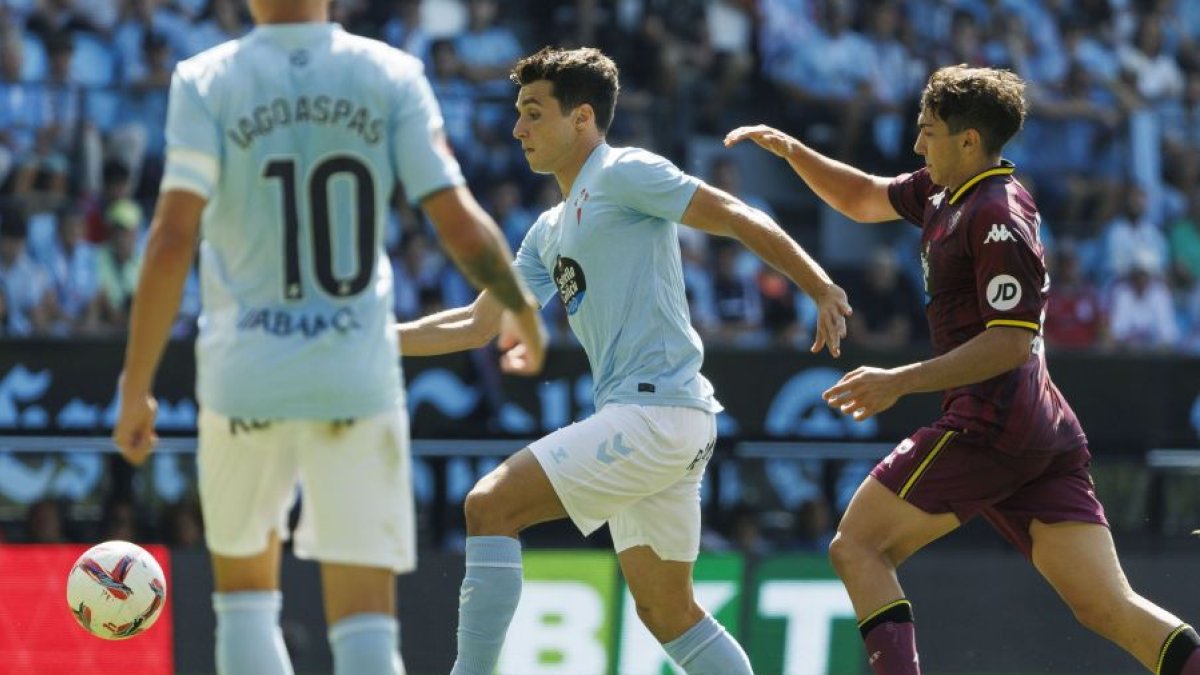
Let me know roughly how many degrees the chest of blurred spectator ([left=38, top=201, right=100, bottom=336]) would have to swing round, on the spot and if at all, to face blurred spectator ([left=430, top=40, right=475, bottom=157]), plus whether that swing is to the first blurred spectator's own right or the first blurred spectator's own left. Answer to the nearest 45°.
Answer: approximately 90° to the first blurred spectator's own left

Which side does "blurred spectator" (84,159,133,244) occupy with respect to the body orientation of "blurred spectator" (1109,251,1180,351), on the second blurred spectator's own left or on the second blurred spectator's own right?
on the second blurred spectator's own right

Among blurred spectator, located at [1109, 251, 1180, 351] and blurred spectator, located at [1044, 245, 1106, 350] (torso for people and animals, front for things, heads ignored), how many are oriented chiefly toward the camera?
2

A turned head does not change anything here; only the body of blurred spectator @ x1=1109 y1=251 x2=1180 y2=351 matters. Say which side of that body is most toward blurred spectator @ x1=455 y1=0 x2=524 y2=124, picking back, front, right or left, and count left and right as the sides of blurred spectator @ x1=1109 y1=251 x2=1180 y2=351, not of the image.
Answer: right

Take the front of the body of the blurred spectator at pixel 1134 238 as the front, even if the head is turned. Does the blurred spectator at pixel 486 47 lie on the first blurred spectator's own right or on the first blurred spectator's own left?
on the first blurred spectator's own right

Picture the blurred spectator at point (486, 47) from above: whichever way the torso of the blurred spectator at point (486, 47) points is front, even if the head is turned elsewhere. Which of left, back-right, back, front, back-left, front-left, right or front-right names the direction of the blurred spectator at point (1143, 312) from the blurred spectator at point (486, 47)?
left

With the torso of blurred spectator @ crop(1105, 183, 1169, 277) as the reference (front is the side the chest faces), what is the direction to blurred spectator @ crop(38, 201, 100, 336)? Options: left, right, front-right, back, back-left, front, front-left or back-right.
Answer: front-right

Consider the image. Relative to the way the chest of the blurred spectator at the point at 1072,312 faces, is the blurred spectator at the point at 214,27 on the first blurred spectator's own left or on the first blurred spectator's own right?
on the first blurred spectator's own right
